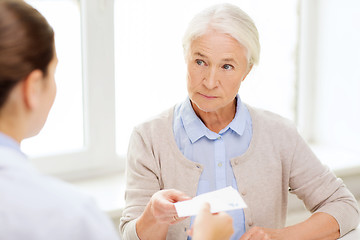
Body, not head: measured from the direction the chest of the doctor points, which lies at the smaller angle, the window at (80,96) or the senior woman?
the senior woman

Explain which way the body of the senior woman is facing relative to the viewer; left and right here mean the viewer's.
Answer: facing the viewer

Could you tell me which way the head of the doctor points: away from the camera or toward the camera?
away from the camera

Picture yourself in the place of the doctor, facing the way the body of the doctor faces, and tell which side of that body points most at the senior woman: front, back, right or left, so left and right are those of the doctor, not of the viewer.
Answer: front

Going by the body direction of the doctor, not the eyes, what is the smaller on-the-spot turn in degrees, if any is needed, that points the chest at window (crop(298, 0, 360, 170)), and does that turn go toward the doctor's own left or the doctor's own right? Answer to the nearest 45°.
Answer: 0° — they already face it

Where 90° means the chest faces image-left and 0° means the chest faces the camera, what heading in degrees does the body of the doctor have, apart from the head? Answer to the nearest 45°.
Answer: approximately 225°

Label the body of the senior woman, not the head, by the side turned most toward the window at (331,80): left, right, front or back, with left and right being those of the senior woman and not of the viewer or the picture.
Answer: back

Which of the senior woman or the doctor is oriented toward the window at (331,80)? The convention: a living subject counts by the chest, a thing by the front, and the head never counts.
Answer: the doctor

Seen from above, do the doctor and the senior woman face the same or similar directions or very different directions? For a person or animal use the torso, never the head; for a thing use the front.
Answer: very different directions

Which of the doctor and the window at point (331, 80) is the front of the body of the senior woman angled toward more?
the doctor

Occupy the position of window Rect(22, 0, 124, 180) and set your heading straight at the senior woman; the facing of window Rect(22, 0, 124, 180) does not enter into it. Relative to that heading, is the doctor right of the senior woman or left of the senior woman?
right

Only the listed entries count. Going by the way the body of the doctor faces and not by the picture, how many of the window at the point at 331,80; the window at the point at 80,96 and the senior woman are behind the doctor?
0

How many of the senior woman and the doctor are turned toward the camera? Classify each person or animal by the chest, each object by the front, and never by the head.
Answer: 1

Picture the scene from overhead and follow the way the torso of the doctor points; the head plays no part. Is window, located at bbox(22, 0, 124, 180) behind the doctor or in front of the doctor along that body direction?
in front

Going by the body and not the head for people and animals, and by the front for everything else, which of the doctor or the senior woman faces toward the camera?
the senior woman

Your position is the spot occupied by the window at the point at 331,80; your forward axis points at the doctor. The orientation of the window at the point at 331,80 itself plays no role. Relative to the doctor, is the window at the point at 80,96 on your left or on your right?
right

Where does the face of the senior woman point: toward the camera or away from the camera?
toward the camera
